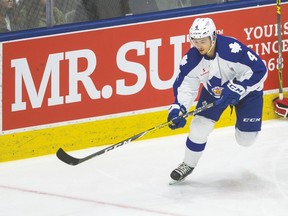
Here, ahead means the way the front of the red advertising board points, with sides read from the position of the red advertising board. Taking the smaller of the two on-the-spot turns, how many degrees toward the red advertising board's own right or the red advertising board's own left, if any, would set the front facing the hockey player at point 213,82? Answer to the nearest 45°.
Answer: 0° — it already faces them

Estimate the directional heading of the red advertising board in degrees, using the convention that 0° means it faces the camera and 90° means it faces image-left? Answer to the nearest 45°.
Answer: approximately 315°
